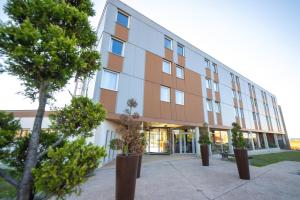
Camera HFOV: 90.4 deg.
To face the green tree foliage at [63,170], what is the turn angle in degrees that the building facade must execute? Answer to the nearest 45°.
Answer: approximately 45° to its right

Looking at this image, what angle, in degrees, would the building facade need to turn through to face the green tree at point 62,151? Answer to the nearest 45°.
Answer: approximately 45° to its right

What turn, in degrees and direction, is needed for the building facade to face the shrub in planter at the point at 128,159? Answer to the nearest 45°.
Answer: approximately 45° to its right

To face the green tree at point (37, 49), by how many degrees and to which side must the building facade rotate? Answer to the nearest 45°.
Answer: approximately 45° to its right

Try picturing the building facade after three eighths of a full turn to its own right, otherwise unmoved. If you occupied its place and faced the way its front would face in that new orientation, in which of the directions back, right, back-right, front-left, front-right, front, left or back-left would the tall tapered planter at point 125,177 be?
left
